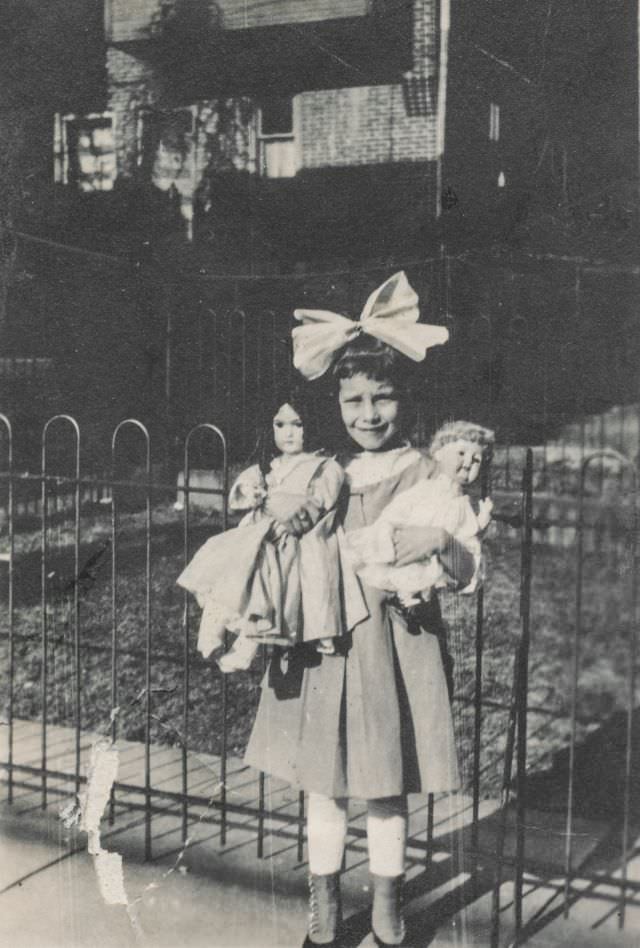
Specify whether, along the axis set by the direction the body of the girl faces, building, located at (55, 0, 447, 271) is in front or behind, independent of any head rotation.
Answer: behind

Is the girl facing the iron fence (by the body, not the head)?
no

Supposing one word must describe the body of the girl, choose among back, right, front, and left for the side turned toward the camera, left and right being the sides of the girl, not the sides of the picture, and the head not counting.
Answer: front

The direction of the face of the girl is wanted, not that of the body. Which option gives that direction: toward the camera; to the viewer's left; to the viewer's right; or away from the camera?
toward the camera
